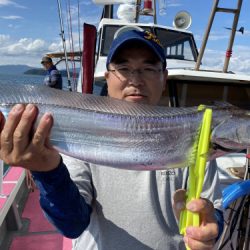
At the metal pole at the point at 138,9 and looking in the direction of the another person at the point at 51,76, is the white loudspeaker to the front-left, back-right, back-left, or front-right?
back-left

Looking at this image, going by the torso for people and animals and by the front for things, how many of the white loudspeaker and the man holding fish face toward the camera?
2

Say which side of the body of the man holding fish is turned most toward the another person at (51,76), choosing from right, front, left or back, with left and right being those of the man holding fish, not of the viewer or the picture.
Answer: back

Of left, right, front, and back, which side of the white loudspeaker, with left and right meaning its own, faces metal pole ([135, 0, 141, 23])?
right

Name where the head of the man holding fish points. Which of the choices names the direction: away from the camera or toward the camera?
toward the camera

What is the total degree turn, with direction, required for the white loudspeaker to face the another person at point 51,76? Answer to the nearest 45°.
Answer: approximately 90° to its right

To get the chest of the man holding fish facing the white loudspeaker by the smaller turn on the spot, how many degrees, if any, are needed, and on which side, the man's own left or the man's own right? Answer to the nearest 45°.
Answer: approximately 180°

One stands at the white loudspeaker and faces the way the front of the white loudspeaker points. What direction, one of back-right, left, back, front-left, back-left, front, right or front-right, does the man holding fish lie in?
front

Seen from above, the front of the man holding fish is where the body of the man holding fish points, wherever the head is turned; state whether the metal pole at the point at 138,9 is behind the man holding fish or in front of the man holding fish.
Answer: behind

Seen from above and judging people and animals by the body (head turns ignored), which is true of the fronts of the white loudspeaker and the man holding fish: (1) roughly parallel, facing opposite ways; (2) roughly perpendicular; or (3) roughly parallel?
roughly parallel

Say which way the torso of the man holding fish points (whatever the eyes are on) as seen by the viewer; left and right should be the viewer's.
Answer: facing the viewer

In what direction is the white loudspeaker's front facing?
toward the camera

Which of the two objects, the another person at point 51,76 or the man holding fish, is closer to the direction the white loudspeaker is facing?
the man holding fish
